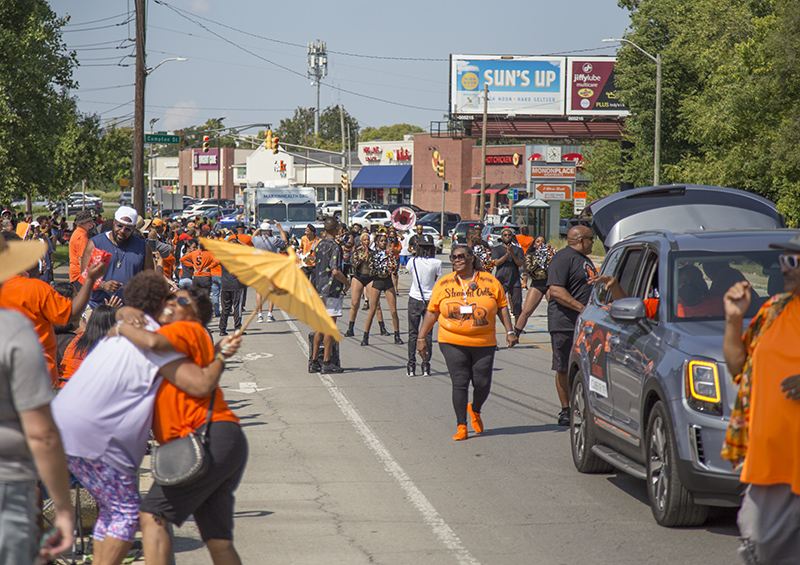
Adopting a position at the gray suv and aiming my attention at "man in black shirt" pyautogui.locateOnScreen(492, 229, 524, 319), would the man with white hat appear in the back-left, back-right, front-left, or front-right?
front-left

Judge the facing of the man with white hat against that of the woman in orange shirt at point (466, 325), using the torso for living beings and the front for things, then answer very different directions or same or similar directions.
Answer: same or similar directions

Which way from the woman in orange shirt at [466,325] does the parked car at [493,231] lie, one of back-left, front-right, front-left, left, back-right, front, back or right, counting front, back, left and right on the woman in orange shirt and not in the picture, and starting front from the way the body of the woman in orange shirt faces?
back

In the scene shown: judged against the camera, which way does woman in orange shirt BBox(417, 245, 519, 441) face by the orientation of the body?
toward the camera

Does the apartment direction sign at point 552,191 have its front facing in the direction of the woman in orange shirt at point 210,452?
yes

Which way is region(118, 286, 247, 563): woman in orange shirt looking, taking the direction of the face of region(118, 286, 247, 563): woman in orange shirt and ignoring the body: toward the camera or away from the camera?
toward the camera

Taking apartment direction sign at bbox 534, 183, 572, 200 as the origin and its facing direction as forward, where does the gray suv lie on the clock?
The gray suv is roughly at 12 o'clock from the apartment direction sign.

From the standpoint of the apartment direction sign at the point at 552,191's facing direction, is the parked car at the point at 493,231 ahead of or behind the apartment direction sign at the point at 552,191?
ahead

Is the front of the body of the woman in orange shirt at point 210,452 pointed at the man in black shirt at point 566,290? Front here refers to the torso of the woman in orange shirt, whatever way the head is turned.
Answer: no

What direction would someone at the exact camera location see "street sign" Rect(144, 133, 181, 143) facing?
facing the viewer

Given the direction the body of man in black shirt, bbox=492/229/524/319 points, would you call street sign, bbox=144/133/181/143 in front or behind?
behind

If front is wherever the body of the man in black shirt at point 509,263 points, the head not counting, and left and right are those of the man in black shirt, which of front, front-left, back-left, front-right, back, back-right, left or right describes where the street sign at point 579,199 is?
back

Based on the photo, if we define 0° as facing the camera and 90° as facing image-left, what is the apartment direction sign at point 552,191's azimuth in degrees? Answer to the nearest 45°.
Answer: approximately 0°

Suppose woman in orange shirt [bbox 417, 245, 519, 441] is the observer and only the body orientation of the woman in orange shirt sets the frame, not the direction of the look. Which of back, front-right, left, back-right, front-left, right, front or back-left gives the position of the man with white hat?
right
